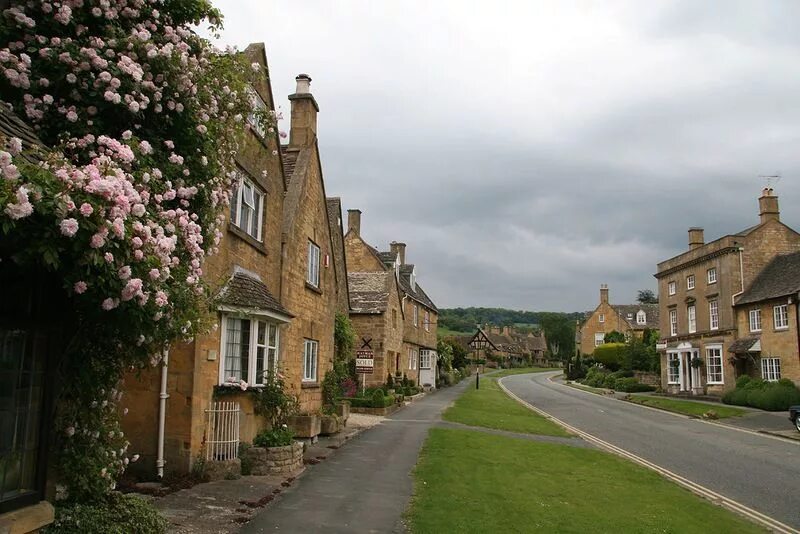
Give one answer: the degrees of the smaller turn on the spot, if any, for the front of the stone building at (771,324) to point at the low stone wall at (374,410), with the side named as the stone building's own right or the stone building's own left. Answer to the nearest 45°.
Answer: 0° — it already faces it

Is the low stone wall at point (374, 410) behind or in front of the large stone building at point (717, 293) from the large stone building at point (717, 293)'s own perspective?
in front

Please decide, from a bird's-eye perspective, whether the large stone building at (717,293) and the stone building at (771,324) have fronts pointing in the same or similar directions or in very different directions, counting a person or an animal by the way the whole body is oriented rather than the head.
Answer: same or similar directions

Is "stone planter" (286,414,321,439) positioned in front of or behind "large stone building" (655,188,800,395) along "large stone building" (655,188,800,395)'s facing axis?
in front

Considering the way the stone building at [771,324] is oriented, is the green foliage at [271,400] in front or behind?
in front

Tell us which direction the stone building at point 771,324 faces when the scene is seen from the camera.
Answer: facing the viewer and to the left of the viewer

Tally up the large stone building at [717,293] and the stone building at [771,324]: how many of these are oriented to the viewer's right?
0

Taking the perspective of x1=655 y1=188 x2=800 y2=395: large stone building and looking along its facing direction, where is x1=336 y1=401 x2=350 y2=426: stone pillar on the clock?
The stone pillar is roughly at 11 o'clock from the large stone building.

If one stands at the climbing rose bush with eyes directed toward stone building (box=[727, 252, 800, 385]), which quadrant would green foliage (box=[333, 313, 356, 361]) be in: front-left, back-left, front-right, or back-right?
front-left

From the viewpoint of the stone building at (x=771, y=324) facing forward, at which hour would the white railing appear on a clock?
The white railing is roughly at 11 o'clock from the stone building.

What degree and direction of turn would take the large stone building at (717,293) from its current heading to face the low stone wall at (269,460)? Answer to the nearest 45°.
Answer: approximately 45° to its left

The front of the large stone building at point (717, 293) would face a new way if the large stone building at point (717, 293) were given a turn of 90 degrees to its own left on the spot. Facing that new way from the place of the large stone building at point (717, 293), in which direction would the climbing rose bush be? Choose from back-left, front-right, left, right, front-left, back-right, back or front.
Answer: front-right

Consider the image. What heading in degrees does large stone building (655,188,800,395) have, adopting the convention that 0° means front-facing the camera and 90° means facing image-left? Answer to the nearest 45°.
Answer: approximately 45°

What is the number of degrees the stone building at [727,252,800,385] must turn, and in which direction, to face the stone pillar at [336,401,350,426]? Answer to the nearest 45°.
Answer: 0° — it already faces it
